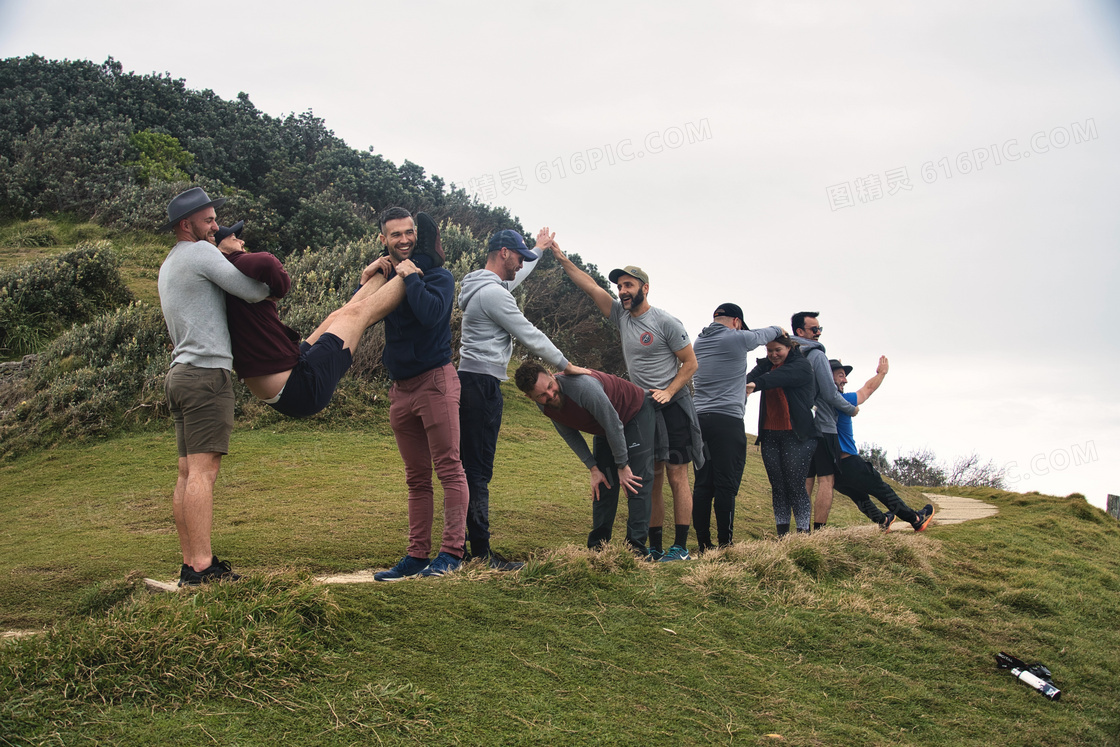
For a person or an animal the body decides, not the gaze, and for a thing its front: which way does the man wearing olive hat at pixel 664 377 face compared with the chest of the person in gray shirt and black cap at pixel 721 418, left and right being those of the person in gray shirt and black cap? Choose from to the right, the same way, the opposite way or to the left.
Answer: the opposite way

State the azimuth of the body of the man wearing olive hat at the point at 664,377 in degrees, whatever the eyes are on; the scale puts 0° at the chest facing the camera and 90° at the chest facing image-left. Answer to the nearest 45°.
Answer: approximately 45°

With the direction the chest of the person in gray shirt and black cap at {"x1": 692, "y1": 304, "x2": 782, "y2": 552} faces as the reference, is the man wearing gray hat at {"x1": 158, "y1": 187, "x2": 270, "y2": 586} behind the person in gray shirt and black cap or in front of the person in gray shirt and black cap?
behind

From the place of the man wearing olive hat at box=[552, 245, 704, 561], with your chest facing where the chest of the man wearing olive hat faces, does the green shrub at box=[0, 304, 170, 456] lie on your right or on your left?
on your right

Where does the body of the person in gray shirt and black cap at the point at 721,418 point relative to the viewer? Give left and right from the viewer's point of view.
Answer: facing away from the viewer and to the right of the viewer

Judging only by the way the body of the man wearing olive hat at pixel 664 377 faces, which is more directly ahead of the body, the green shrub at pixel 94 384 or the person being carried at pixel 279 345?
the person being carried

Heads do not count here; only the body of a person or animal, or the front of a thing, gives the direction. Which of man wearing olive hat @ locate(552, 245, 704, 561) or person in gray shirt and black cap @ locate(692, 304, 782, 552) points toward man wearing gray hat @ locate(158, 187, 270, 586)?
man wearing olive hat @ locate(552, 245, 704, 561)

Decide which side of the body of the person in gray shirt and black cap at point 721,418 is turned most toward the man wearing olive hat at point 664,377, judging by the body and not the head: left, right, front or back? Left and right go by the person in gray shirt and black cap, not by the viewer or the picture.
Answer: back

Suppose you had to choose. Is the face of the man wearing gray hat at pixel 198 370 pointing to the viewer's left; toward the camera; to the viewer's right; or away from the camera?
to the viewer's right

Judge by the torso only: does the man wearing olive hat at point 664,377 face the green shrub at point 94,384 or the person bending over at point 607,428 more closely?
the person bending over

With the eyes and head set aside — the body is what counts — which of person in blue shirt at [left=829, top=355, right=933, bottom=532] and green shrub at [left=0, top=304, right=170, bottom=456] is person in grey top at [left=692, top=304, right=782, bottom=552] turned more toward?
the person in blue shirt
